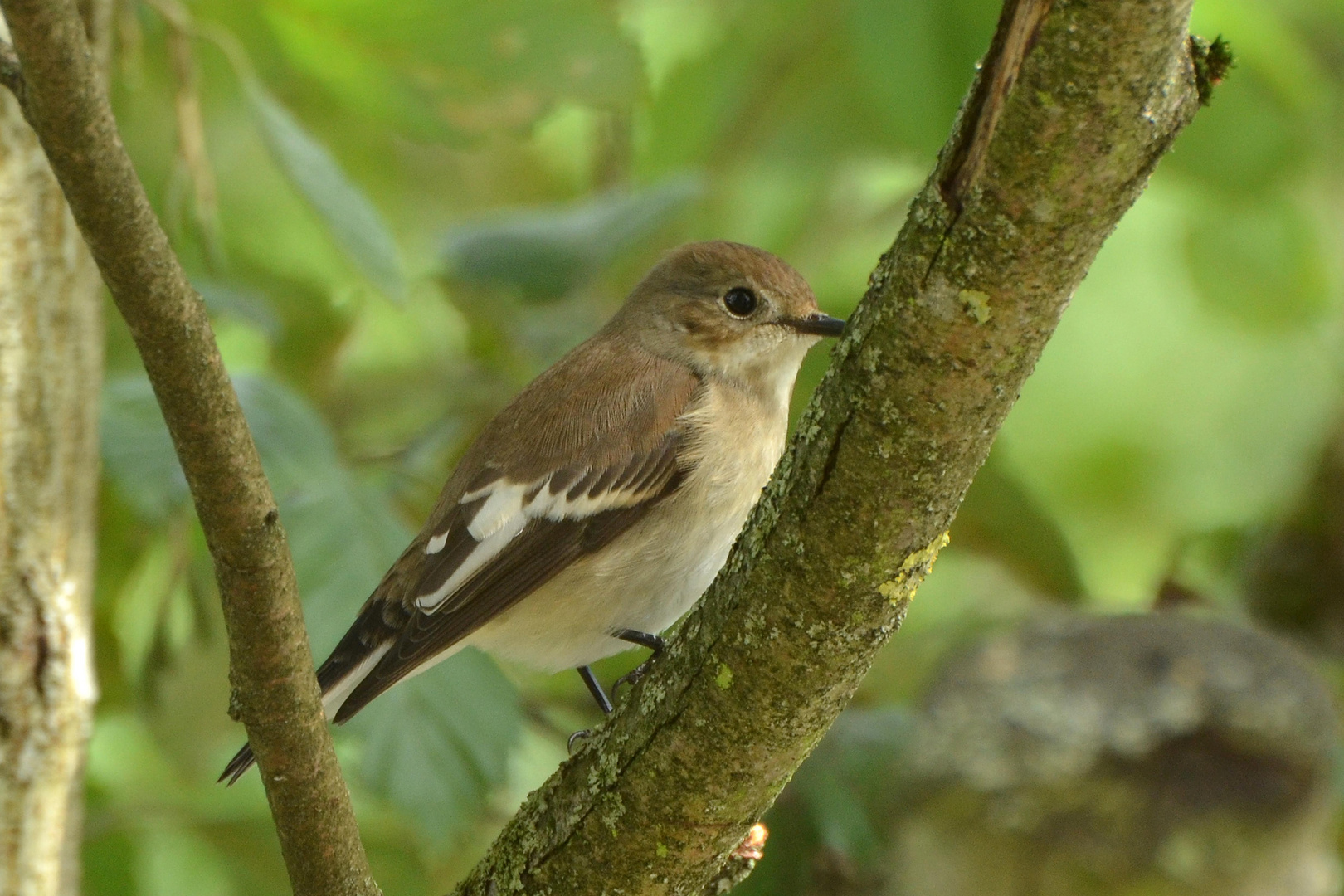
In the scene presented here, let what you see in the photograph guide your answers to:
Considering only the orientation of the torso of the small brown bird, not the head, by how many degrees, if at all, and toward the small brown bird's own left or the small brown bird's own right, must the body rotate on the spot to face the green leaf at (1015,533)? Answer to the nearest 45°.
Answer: approximately 45° to the small brown bird's own left

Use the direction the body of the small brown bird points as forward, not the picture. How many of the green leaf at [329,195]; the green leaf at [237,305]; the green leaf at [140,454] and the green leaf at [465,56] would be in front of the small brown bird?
0

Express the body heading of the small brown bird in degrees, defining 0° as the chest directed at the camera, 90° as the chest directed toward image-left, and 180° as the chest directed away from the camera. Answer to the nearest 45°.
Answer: approximately 270°

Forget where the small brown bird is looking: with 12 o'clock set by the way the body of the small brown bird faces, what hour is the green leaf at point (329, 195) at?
The green leaf is roughly at 8 o'clock from the small brown bird.

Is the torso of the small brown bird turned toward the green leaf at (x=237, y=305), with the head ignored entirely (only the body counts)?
no
